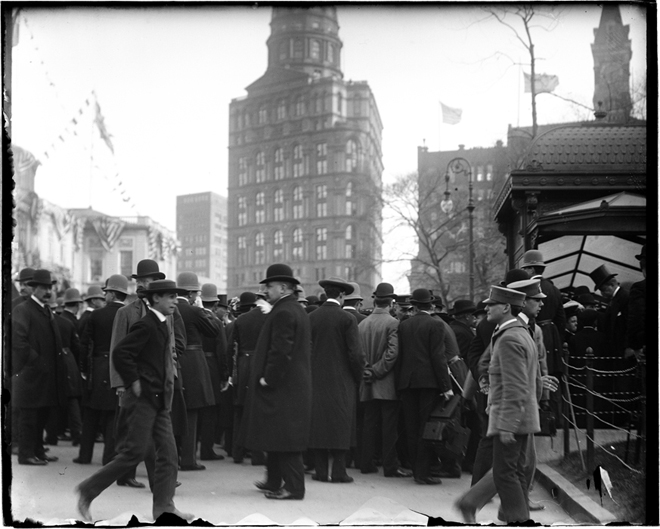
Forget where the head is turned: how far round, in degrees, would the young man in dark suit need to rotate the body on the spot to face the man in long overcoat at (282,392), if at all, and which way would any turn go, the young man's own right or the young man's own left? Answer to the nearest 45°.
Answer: approximately 45° to the young man's own left

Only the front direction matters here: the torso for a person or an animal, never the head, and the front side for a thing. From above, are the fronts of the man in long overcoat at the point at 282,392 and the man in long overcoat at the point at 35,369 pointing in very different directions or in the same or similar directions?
very different directions

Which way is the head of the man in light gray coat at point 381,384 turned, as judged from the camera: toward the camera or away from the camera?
away from the camera

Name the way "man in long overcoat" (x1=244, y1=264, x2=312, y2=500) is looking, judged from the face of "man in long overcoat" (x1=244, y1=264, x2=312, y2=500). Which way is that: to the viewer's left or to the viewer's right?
to the viewer's left

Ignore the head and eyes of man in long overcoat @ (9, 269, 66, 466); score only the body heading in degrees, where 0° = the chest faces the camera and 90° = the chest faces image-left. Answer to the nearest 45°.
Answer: approximately 315°

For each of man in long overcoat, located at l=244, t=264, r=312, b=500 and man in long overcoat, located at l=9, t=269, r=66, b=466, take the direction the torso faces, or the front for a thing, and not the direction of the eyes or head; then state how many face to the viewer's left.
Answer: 1

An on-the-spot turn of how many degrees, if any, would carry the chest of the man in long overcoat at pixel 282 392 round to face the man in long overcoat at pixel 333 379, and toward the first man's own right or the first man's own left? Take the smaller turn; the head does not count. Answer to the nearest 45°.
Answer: approximately 135° to the first man's own right

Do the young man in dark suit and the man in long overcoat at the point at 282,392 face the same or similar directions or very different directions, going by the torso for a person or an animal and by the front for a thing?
very different directions

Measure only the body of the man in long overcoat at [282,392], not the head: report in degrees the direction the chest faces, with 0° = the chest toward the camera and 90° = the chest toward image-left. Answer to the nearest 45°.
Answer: approximately 90°
